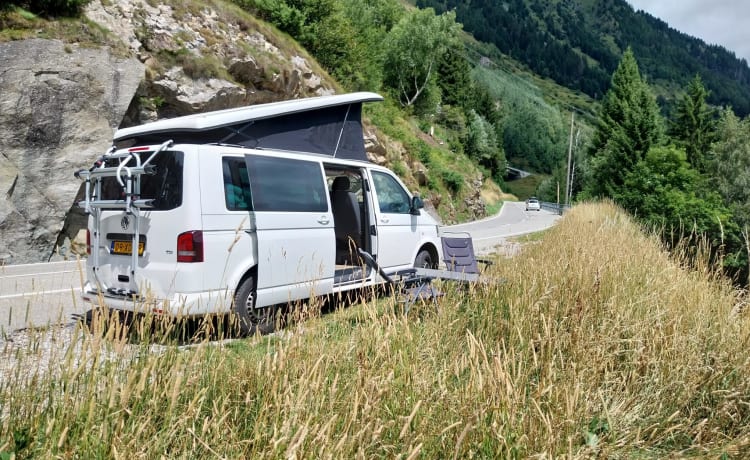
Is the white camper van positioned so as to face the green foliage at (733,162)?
yes

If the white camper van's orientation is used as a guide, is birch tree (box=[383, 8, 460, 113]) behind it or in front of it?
in front

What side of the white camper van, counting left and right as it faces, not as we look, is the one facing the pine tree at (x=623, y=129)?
front

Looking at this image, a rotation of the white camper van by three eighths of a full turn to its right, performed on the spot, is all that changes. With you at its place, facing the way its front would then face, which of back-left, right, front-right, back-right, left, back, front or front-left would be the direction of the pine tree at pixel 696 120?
back-left

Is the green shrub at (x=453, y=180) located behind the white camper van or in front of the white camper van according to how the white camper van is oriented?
in front

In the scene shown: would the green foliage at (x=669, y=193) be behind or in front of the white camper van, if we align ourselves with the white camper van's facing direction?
in front

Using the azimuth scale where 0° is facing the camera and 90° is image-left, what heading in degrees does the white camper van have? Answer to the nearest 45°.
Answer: approximately 225°
